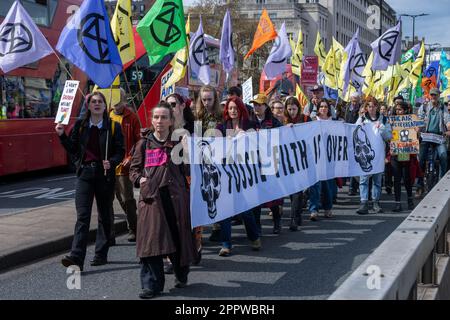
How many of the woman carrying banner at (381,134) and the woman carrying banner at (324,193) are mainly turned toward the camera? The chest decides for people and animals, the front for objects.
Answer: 2

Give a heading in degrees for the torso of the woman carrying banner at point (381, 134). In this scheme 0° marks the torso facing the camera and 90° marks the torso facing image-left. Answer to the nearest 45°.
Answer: approximately 0°

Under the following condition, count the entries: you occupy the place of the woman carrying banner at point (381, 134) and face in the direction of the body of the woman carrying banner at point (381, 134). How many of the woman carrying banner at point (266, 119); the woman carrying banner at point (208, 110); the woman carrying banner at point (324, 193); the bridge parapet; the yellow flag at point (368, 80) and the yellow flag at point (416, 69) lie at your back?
2

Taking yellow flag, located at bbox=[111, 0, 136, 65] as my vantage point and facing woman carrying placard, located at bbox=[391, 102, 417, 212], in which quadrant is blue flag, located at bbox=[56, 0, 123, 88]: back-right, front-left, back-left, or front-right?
back-right

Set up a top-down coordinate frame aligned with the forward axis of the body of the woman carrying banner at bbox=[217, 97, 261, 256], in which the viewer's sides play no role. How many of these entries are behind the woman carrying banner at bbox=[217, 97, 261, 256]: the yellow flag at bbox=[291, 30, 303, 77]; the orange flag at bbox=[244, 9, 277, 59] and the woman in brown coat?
2

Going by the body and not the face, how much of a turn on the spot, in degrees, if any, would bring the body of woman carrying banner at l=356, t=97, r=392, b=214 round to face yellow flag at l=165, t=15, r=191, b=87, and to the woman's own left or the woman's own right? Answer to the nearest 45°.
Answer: approximately 90° to the woman's own right

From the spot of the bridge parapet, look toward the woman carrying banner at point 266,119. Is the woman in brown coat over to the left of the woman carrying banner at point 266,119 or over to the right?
left

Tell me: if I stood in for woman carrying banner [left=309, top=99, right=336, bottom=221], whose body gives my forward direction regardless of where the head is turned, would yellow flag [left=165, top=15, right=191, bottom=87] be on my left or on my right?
on my right

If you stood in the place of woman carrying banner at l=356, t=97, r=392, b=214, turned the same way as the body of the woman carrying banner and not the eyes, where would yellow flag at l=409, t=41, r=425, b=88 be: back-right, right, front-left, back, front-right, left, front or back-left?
back

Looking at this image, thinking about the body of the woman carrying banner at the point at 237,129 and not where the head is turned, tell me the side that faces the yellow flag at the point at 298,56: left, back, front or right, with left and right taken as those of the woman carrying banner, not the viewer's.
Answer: back
